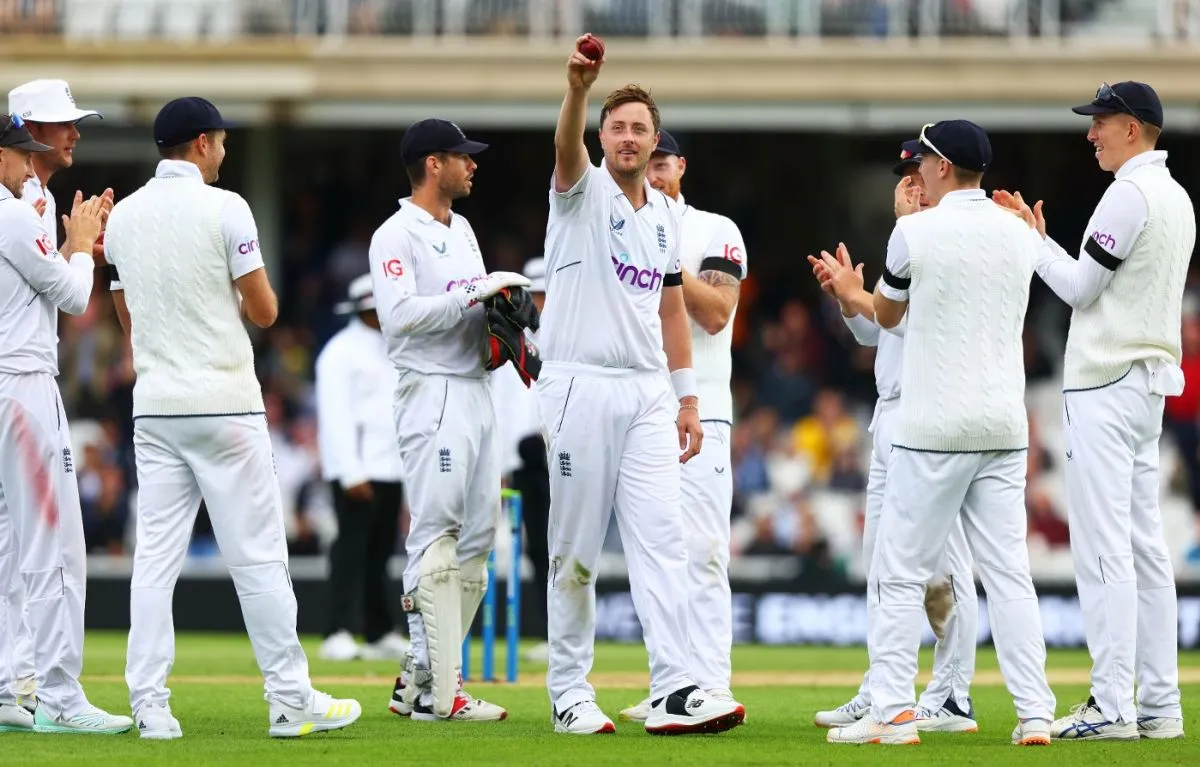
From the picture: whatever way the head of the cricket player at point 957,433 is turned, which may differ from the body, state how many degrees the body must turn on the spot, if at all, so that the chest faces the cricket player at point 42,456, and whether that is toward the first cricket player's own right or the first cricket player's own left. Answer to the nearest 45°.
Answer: approximately 45° to the first cricket player's own left

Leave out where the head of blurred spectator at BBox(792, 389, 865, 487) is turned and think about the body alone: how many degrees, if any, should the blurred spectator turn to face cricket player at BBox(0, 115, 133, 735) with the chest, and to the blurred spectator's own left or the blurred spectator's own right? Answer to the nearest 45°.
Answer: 0° — they already face them

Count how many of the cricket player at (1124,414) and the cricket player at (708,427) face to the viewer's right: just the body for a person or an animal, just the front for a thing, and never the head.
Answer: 0

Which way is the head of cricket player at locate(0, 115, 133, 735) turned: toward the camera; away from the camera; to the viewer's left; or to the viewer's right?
to the viewer's right

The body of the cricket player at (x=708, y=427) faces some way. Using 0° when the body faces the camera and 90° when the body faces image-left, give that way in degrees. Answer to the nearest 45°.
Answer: approximately 45°

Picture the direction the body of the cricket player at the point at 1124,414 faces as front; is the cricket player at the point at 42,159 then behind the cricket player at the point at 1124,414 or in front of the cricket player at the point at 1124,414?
in front

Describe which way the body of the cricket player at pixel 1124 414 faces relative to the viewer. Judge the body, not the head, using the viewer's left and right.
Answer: facing to the left of the viewer

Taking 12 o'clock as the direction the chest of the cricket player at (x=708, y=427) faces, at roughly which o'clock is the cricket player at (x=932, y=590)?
the cricket player at (x=932, y=590) is roughly at 8 o'clock from the cricket player at (x=708, y=427).

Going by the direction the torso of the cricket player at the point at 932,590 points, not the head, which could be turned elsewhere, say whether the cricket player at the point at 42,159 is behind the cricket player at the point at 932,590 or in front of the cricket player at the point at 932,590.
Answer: in front

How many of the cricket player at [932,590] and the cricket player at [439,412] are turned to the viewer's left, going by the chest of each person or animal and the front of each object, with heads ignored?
1

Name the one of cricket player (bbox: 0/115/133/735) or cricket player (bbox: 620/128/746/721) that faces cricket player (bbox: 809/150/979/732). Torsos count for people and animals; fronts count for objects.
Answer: cricket player (bbox: 0/115/133/735)

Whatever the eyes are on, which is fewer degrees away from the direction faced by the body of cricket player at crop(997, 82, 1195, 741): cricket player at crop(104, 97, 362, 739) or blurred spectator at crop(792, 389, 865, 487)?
the cricket player

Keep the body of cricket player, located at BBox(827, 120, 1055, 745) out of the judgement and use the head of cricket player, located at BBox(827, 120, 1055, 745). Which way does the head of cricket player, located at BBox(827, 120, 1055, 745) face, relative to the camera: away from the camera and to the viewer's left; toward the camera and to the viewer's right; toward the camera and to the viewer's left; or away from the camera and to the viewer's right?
away from the camera and to the viewer's left

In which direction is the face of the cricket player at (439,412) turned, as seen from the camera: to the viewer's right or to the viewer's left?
to the viewer's right

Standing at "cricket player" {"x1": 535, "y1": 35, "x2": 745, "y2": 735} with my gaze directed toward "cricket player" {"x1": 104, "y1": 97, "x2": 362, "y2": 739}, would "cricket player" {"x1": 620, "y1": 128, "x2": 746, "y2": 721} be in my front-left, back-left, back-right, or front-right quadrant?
back-right

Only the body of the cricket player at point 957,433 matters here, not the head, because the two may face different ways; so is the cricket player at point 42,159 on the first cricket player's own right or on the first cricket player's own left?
on the first cricket player's own left
